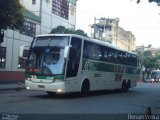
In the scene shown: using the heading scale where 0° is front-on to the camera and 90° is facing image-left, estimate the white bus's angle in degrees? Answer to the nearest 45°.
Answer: approximately 45°
